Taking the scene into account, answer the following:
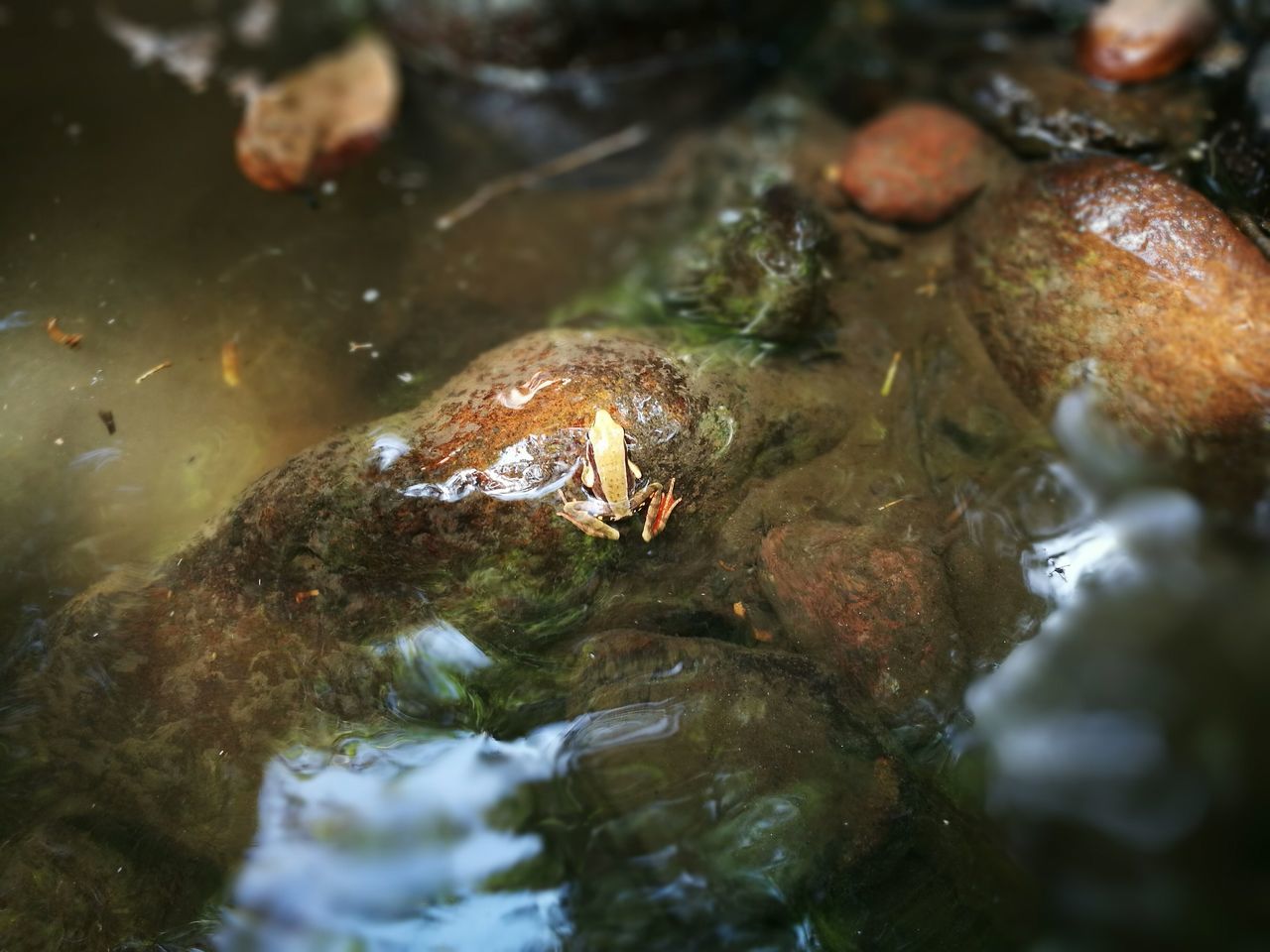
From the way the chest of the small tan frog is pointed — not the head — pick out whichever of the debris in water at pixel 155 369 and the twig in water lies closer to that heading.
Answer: the twig in water

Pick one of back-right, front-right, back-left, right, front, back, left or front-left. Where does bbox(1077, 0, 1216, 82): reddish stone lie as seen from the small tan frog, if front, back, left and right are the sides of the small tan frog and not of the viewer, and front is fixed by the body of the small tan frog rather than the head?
front-right

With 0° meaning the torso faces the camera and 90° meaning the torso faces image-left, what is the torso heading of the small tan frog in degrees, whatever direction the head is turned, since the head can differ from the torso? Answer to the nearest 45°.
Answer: approximately 180°

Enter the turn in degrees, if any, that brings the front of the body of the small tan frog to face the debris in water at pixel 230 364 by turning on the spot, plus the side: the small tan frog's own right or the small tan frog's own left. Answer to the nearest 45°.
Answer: approximately 45° to the small tan frog's own left

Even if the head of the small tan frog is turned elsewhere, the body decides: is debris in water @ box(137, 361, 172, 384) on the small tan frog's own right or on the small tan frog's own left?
on the small tan frog's own left

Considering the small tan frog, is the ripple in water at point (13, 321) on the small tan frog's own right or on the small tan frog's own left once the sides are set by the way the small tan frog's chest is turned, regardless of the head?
on the small tan frog's own left

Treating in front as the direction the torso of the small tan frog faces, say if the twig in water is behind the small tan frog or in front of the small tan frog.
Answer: in front

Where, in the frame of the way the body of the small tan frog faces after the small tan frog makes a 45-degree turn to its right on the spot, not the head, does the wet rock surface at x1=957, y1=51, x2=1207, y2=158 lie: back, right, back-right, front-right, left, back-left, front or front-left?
front

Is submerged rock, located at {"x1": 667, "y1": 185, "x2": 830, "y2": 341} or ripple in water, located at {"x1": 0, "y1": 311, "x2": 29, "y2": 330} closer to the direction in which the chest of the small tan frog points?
the submerged rock

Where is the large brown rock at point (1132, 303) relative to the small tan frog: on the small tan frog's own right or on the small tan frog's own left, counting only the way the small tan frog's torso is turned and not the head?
on the small tan frog's own right

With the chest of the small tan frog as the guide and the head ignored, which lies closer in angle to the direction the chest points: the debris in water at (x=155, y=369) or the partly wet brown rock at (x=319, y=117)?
the partly wet brown rock
